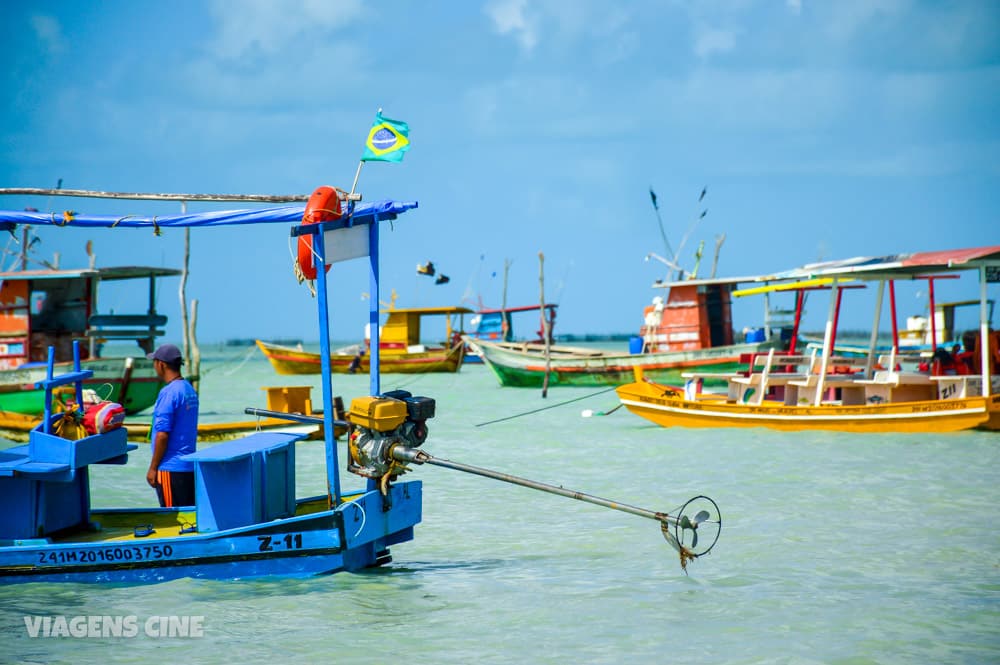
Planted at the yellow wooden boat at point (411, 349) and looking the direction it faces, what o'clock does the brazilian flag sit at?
The brazilian flag is roughly at 9 o'clock from the yellow wooden boat.

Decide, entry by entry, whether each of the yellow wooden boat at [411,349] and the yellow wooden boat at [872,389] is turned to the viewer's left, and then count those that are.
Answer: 2

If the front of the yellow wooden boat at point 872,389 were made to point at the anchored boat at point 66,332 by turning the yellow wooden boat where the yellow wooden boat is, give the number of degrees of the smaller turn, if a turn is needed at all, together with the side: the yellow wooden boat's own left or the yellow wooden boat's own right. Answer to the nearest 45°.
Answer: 0° — it already faces it

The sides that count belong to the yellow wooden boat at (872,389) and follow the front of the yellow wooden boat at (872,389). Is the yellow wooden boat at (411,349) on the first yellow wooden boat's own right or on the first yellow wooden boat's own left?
on the first yellow wooden boat's own right

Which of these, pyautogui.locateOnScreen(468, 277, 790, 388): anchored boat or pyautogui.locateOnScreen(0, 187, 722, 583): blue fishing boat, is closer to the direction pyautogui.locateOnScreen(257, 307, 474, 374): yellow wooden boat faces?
the blue fishing boat

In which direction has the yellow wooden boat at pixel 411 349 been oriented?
to the viewer's left

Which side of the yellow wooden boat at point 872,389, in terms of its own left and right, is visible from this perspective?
left
